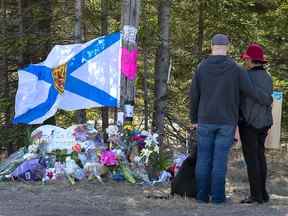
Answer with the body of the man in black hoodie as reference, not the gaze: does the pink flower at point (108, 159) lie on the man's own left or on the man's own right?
on the man's own left

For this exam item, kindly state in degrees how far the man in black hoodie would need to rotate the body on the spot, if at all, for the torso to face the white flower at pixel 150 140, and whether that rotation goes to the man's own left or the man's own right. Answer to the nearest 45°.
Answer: approximately 45° to the man's own left

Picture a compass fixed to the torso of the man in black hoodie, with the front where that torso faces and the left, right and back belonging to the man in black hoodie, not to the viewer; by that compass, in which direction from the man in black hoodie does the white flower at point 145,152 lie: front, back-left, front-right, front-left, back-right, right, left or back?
front-left

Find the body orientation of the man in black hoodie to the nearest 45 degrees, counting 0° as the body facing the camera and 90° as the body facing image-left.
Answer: approximately 180°

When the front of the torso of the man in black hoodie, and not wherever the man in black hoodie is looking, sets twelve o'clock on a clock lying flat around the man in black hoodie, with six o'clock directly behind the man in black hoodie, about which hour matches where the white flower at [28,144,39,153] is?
The white flower is roughly at 10 o'clock from the man in black hoodie.

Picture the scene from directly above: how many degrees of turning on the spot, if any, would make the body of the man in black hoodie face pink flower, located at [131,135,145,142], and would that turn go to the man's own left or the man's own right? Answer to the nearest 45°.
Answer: approximately 45° to the man's own left

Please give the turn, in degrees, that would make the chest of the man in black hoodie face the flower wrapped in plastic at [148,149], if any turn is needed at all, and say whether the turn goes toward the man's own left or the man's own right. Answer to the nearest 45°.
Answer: approximately 45° to the man's own left

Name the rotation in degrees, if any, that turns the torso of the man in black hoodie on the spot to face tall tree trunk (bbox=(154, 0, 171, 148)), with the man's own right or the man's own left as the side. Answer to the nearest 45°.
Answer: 0° — they already face it

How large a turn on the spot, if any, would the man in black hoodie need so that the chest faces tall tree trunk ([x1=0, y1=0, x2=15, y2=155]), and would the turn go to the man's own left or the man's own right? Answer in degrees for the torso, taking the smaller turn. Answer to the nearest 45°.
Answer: approximately 45° to the man's own left

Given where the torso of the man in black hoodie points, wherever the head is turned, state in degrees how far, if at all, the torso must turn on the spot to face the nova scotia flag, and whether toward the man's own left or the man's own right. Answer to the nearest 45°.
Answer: approximately 45° to the man's own left
